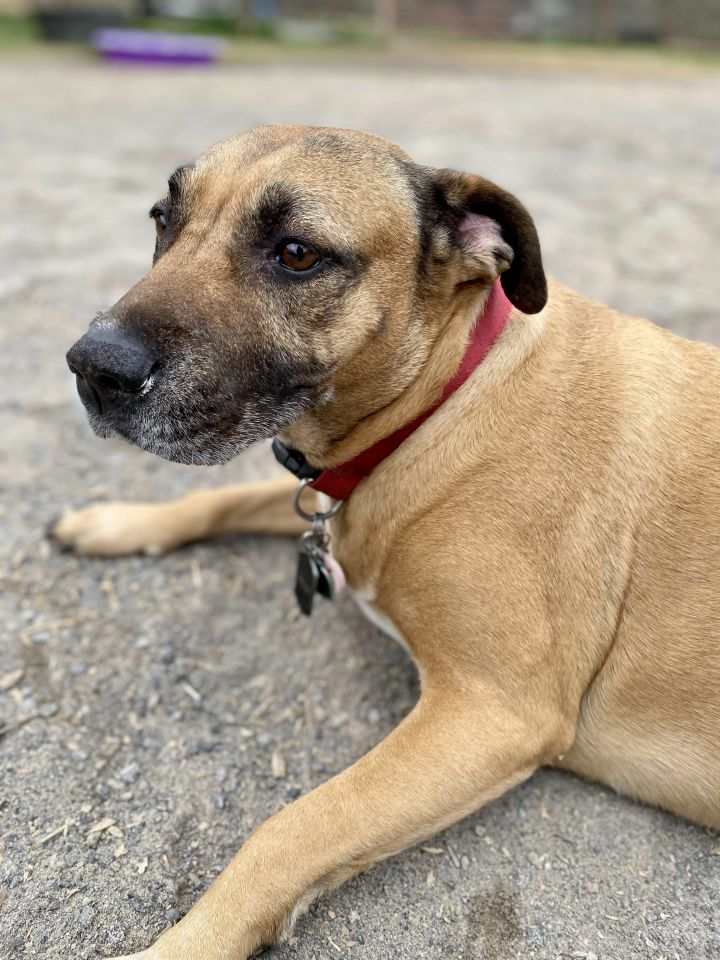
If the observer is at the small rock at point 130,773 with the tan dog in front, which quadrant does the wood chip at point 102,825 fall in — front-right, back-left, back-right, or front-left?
back-right

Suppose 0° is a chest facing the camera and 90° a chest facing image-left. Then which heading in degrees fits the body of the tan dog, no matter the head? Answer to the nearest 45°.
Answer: approximately 90°

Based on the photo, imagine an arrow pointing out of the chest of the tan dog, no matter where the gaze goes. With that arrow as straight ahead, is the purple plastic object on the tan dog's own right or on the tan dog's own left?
on the tan dog's own right

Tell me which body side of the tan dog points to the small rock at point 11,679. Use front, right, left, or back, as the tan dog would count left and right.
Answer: front

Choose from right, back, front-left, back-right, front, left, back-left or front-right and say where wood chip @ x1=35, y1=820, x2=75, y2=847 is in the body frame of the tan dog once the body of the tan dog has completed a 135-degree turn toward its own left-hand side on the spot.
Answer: right

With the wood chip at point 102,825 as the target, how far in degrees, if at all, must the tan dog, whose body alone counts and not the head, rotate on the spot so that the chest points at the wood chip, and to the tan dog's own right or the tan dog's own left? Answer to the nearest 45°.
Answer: approximately 45° to the tan dog's own left

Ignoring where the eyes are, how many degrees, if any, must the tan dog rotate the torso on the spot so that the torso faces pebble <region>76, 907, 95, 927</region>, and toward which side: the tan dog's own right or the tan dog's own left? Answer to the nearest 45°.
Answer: approximately 45° to the tan dog's own left

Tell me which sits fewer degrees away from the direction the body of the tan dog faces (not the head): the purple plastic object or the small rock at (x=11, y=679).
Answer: the small rock
